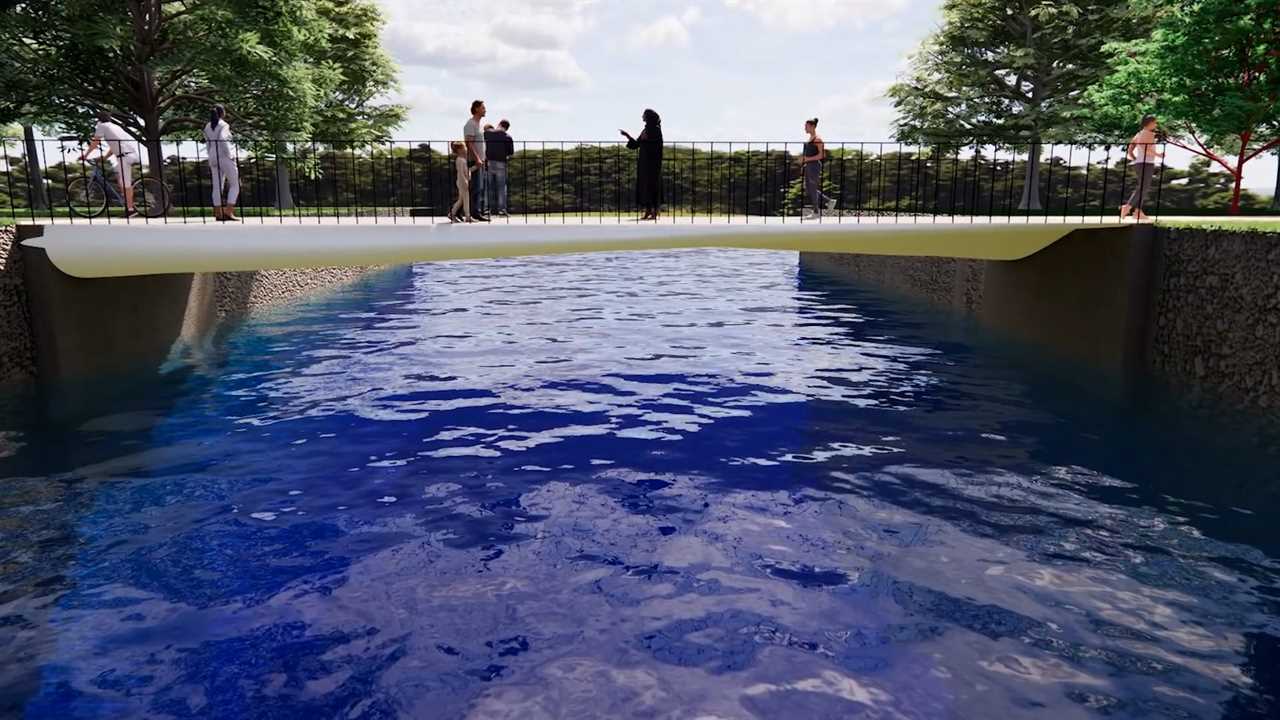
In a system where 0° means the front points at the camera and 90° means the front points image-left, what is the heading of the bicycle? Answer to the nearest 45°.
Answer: approximately 90°

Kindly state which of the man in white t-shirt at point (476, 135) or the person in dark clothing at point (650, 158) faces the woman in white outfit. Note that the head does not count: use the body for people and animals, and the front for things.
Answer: the person in dark clothing

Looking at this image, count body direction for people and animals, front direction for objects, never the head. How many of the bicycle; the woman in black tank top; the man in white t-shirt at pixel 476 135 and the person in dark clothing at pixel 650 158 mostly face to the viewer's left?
3

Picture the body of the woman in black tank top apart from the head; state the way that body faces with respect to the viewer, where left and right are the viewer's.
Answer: facing to the left of the viewer

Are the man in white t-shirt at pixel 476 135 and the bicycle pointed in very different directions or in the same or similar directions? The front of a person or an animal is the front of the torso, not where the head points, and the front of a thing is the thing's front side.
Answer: very different directions

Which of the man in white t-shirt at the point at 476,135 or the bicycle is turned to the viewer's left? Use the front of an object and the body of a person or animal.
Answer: the bicycle

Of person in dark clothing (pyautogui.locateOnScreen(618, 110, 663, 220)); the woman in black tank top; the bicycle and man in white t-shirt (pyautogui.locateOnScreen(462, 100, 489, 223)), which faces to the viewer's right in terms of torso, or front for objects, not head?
the man in white t-shirt

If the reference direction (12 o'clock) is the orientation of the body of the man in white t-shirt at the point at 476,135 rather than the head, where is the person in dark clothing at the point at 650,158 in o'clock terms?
The person in dark clothing is roughly at 12 o'clock from the man in white t-shirt.

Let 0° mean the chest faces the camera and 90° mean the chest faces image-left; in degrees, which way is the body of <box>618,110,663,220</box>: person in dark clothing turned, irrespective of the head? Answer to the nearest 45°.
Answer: approximately 90°

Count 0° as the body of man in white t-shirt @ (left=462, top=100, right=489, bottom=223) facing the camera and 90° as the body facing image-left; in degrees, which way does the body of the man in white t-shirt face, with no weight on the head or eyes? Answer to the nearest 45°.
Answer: approximately 270°

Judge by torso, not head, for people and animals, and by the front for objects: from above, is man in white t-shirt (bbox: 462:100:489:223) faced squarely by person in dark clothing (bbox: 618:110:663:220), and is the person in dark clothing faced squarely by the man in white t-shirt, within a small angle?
yes

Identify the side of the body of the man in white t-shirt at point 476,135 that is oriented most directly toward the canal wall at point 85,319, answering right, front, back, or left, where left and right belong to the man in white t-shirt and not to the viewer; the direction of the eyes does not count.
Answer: back

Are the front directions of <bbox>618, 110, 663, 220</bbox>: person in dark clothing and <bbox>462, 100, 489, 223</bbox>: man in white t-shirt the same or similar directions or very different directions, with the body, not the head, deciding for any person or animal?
very different directions
